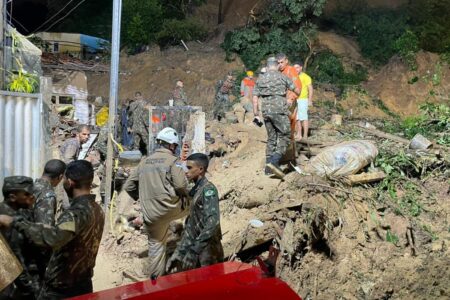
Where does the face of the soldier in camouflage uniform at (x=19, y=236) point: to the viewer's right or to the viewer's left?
to the viewer's right

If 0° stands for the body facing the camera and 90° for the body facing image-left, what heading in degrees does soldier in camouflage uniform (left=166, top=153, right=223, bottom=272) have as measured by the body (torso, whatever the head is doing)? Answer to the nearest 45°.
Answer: approximately 90°

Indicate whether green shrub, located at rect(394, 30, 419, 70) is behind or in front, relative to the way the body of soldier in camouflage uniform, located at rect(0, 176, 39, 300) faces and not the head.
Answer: in front

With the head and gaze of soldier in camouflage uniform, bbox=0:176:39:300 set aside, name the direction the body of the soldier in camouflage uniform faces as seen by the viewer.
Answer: to the viewer's right

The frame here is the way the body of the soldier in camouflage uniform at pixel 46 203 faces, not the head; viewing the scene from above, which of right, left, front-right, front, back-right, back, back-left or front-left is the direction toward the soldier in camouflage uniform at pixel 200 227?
front-right

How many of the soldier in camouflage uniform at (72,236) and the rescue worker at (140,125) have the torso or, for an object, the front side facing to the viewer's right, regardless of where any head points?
0

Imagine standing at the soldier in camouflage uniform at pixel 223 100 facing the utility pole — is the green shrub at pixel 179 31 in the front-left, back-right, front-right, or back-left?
back-right

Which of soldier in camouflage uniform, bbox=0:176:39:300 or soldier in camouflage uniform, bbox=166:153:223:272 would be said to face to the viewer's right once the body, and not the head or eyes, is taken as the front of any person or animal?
soldier in camouflage uniform, bbox=0:176:39:300

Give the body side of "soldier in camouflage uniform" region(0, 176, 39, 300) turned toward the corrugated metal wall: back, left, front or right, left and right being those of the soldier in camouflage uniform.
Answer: left

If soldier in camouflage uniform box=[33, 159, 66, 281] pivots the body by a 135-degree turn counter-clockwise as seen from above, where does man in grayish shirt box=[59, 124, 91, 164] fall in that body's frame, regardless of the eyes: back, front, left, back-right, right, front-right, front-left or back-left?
right

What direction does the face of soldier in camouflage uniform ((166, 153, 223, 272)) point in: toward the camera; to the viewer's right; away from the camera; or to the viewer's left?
to the viewer's left
